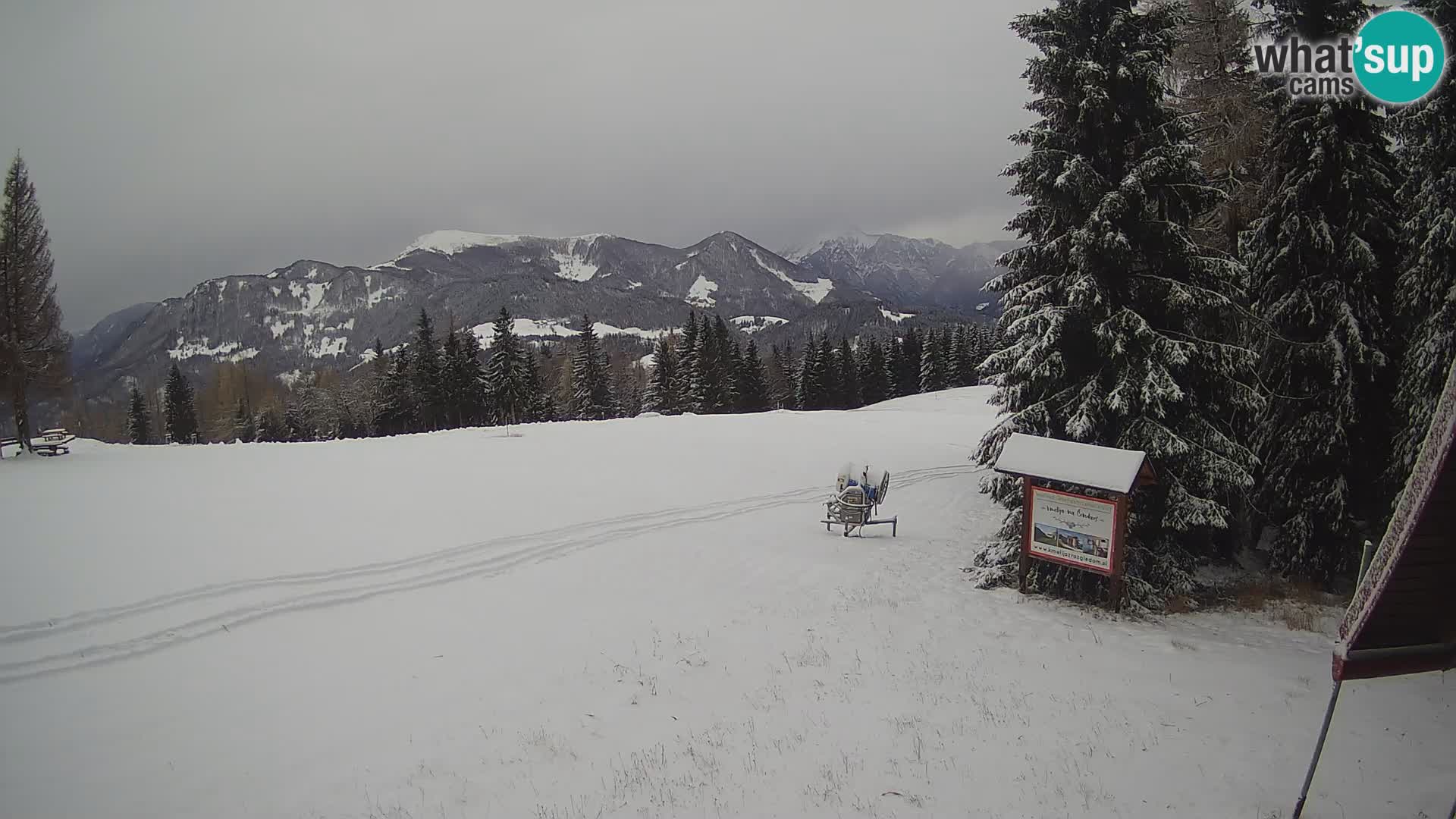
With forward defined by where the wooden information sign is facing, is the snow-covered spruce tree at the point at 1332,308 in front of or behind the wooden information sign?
behind

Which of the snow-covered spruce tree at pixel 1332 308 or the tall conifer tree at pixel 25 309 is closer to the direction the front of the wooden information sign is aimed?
the tall conifer tree

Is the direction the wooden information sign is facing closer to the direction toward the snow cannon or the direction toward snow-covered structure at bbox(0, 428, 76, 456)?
the snow-covered structure

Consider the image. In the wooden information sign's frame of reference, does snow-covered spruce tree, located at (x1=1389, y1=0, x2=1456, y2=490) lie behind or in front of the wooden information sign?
behind

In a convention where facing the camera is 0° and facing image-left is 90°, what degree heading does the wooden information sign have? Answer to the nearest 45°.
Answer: approximately 45°

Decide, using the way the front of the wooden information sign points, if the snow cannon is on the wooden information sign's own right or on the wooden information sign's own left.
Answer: on the wooden information sign's own right
